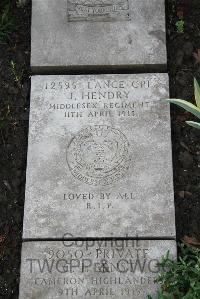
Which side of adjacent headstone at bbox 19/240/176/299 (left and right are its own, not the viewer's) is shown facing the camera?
front

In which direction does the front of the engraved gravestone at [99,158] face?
toward the camera

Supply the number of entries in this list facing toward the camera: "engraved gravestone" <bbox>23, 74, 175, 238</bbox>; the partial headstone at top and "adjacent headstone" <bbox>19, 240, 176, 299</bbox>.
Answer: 3

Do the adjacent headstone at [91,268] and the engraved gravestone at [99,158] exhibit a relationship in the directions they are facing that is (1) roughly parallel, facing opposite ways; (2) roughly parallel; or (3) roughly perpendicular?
roughly parallel

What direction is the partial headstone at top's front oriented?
toward the camera
